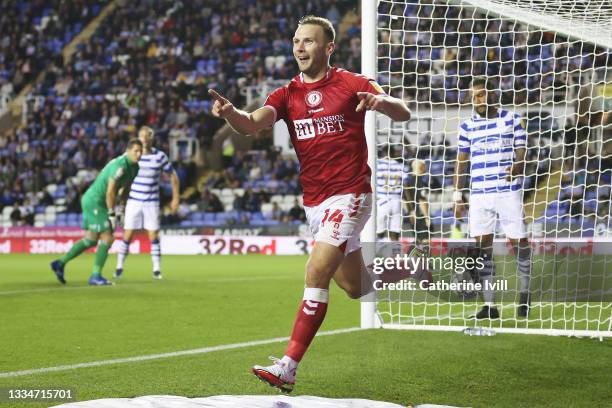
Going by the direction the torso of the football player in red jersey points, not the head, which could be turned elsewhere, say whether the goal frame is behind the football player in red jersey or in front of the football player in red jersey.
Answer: behind

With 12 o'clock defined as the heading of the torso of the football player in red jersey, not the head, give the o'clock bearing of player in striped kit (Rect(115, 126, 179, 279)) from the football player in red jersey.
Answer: The player in striped kit is roughly at 4 o'clock from the football player in red jersey.

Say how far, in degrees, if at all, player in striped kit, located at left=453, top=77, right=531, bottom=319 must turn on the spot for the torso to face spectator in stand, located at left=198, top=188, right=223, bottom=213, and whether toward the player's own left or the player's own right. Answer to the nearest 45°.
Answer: approximately 135° to the player's own right

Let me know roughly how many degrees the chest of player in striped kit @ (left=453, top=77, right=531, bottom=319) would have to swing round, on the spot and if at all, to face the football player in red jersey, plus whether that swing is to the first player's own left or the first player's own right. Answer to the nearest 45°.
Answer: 0° — they already face them

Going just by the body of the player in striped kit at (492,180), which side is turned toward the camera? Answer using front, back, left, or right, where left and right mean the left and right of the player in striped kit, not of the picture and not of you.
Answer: front

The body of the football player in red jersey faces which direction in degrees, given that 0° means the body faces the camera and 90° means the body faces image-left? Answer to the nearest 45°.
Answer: approximately 45°

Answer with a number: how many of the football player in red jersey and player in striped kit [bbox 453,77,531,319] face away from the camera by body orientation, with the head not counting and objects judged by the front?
0
